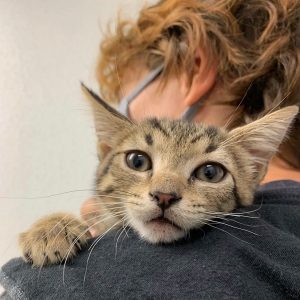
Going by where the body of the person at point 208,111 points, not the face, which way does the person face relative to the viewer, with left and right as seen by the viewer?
facing away from the viewer and to the left of the viewer

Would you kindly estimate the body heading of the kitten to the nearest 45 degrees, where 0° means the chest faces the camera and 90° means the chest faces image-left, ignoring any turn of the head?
approximately 0°
